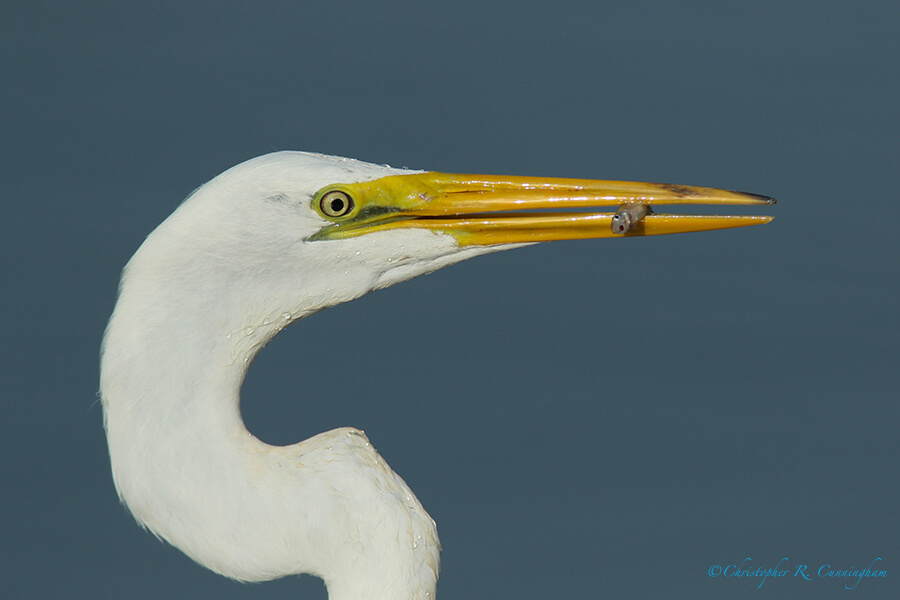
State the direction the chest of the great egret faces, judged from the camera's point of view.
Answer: to the viewer's right
